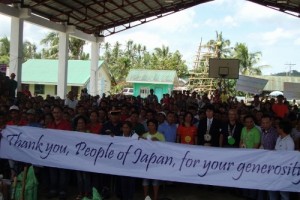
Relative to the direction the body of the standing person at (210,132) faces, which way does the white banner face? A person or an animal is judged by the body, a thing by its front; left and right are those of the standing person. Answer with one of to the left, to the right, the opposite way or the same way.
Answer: the same way

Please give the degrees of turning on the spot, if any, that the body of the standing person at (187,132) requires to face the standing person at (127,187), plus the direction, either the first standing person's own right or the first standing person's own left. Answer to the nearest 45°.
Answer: approximately 45° to the first standing person's own right

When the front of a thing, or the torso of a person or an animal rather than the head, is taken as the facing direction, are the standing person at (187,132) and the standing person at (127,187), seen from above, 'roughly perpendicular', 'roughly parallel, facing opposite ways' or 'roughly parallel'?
roughly parallel

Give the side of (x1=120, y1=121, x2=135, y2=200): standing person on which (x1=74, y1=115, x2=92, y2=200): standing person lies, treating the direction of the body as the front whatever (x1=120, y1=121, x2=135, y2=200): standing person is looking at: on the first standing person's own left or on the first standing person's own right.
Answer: on the first standing person's own right

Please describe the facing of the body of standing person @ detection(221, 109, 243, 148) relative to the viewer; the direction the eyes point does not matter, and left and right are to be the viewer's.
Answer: facing the viewer

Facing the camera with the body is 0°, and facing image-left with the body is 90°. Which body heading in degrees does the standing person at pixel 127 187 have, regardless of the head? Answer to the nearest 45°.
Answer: approximately 0°

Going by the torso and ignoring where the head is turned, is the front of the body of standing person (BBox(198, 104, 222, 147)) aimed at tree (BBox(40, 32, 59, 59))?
no

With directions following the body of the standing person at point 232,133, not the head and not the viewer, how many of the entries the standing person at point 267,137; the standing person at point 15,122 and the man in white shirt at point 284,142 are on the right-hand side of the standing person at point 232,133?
1

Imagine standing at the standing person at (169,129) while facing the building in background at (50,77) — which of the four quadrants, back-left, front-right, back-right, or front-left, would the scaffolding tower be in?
front-right

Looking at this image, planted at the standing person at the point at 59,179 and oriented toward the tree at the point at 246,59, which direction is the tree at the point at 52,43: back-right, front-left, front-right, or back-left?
front-left

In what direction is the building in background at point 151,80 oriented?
toward the camera

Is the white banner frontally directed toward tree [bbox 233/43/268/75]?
no

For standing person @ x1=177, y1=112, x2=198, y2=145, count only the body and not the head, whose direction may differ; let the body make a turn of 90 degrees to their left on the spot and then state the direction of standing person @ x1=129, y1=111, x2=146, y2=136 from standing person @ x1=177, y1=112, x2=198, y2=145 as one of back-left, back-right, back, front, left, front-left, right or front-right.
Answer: back

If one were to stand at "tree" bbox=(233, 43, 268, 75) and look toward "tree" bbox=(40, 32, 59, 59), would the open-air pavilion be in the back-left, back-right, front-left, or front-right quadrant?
front-left

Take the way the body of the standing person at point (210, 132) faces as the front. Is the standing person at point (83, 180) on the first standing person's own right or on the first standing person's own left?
on the first standing person's own right

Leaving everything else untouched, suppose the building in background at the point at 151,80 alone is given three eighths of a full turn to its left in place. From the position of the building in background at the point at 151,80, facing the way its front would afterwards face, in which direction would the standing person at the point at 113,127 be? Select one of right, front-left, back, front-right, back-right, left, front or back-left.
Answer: back-right
